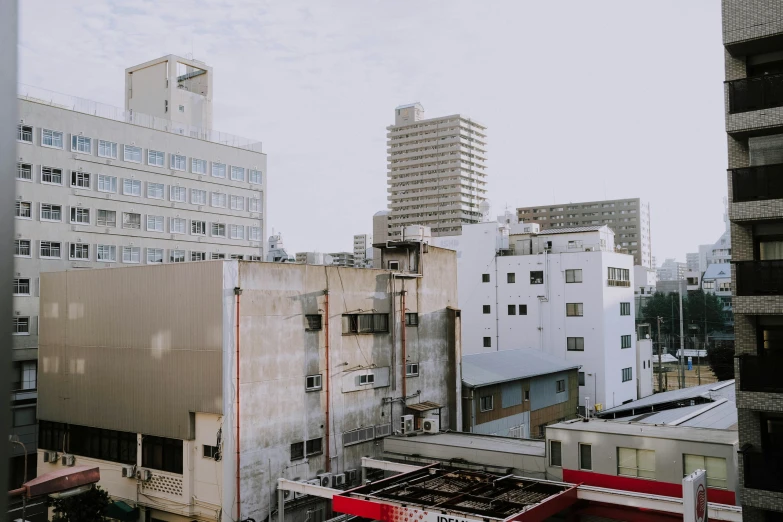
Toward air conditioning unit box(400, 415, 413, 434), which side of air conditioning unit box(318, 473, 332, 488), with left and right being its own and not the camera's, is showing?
left

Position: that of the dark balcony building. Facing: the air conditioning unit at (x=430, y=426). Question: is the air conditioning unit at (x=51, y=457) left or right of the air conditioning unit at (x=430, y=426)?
left

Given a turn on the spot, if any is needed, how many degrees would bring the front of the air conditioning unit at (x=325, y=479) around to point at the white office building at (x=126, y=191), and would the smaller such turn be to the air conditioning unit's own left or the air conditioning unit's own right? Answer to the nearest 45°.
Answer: approximately 180°

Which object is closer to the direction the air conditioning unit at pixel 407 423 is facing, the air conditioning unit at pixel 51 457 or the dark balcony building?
the dark balcony building

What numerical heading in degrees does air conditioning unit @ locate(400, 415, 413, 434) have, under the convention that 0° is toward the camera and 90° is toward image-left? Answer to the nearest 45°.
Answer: approximately 315°

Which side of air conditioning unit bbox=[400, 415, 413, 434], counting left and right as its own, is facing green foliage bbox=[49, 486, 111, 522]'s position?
right

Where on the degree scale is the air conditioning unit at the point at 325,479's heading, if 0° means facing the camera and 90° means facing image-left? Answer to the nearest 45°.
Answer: approximately 315°

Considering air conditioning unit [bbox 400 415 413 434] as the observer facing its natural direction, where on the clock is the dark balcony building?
The dark balcony building is roughly at 12 o'clock from the air conditioning unit.

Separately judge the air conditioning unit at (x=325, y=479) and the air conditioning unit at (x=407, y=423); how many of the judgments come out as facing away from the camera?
0

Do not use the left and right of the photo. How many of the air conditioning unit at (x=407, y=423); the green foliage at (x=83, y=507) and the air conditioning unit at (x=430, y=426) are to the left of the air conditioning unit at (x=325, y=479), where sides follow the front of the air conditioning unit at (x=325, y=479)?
2

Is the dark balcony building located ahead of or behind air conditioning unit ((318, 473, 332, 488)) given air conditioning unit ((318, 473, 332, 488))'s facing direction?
ahead

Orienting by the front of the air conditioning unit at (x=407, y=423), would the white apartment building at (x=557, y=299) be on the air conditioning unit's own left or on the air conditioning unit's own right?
on the air conditioning unit's own left

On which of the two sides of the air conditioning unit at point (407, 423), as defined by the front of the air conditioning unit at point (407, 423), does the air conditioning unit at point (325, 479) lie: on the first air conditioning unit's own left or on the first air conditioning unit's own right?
on the first air conditioning unit's own right

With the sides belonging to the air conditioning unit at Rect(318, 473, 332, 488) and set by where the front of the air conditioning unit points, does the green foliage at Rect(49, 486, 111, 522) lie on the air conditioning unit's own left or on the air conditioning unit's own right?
on the air conditioning unit's own right
